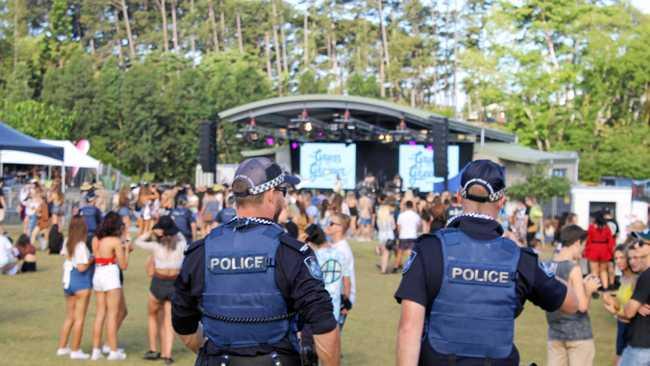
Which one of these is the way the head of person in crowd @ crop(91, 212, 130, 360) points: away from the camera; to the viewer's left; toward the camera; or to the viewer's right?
away from the camera

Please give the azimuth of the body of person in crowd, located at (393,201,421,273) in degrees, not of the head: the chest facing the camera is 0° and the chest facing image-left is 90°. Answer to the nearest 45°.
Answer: approximately 180°

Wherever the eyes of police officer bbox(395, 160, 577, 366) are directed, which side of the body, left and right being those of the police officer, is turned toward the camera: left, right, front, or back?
back

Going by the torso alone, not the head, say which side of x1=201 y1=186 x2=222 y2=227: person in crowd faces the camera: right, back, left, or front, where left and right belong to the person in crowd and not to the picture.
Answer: back

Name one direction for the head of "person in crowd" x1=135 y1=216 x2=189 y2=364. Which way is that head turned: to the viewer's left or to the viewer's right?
to the viewer's left

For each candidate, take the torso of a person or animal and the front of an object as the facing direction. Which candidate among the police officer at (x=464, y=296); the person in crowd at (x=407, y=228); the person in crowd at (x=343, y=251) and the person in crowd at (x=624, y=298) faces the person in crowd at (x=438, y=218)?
the police officer
